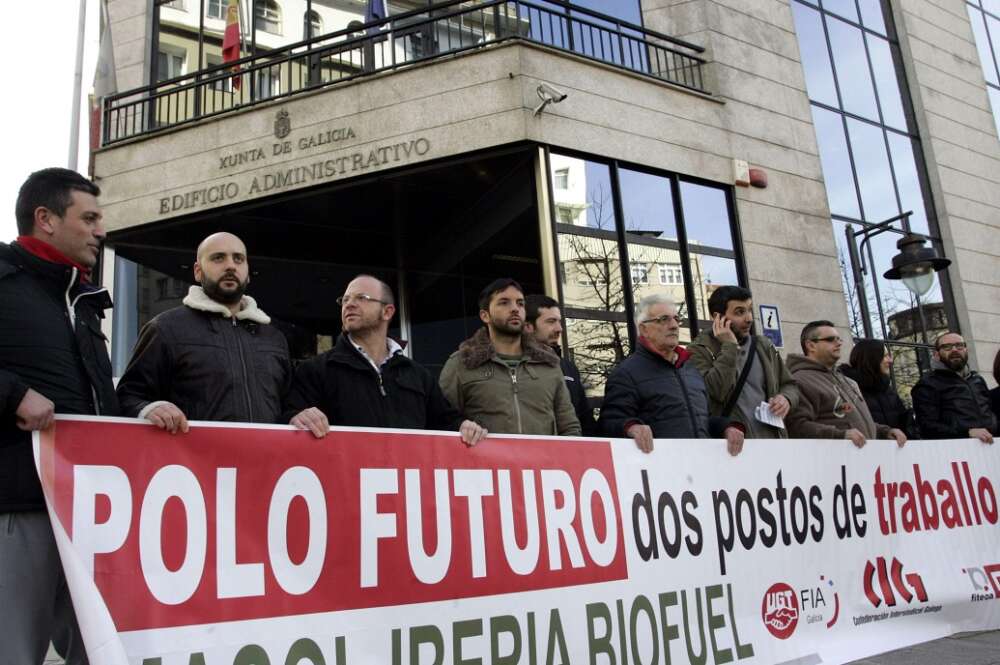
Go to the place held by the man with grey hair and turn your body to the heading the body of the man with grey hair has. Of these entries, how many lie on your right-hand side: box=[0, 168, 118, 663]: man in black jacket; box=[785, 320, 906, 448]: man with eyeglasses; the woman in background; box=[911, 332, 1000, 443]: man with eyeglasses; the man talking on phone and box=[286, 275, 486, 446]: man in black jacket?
2

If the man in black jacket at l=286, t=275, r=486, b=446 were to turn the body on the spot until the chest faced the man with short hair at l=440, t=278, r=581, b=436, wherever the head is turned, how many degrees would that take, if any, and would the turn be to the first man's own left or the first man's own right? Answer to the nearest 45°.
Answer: approximately 135° to the first man's own left

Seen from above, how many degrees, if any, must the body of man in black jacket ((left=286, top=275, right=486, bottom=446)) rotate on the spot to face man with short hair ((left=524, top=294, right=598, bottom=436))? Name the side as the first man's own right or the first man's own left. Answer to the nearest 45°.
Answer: approximately 135° to the first man's own left

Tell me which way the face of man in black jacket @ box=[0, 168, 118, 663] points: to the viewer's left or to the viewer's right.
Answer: to the viewer's right

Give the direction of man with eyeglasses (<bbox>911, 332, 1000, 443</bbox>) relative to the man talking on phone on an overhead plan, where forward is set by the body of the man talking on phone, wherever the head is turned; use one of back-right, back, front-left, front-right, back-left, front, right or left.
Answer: left

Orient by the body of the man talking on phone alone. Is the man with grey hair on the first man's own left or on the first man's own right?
on the first man's own right

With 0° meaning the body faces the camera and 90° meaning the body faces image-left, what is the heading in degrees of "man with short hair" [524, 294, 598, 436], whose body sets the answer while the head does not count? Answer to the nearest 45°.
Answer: approximately 315°
